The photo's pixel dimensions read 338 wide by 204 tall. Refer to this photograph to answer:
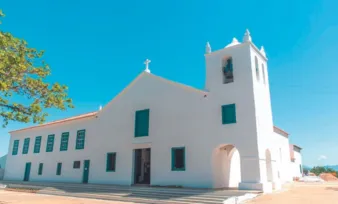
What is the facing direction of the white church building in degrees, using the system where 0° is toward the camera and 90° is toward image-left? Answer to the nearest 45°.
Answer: approximately 45°
